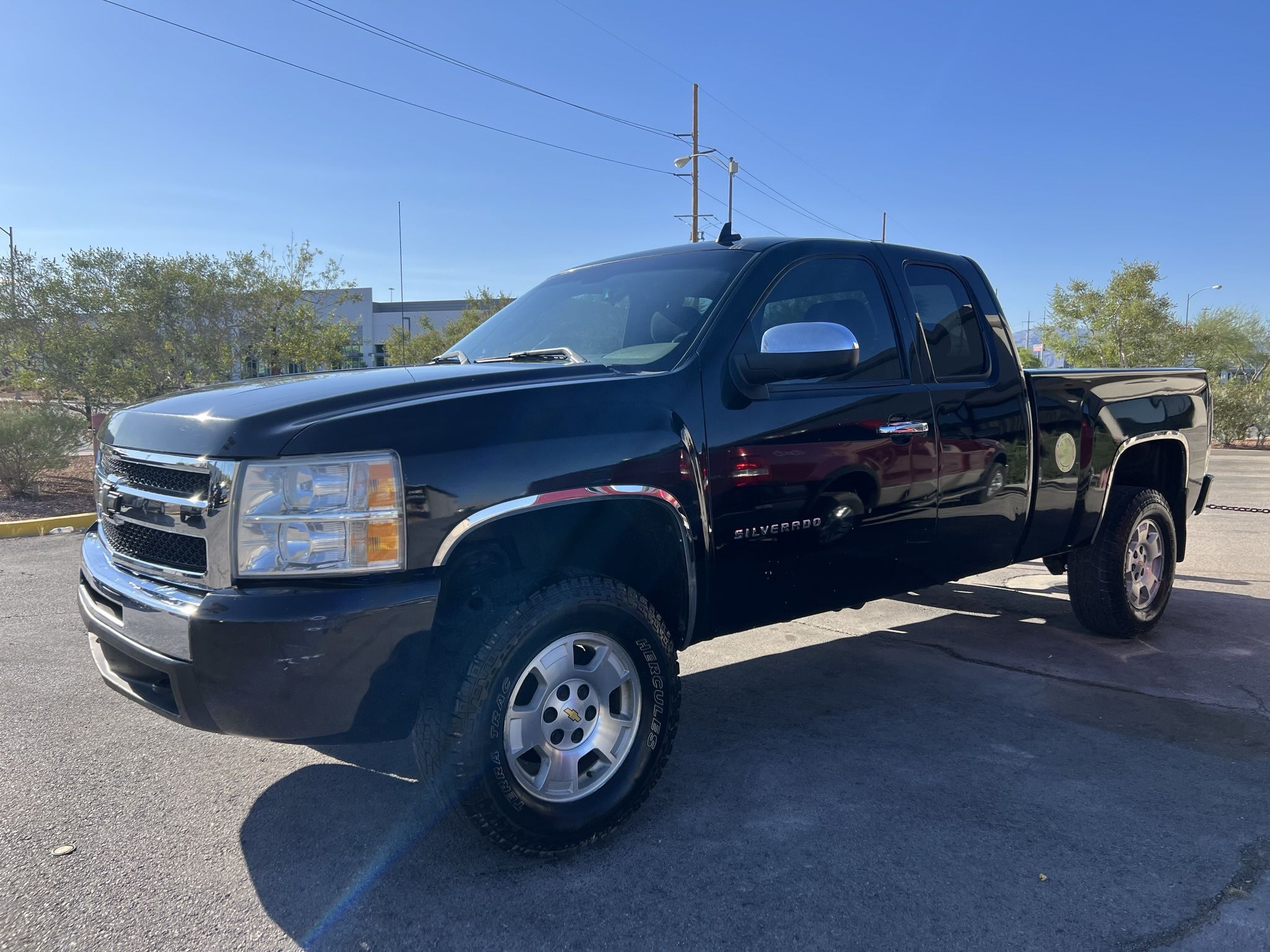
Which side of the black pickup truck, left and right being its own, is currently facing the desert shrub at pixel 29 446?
right

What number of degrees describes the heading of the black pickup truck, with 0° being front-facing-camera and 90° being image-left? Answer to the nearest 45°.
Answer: approximately 45°

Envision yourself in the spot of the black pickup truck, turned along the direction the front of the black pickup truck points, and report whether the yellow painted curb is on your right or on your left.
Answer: on your right

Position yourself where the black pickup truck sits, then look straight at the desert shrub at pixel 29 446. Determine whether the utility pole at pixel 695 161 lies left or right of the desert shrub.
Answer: right

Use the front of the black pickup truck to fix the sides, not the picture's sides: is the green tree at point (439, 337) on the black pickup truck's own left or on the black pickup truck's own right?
on the black pickup truck's own right

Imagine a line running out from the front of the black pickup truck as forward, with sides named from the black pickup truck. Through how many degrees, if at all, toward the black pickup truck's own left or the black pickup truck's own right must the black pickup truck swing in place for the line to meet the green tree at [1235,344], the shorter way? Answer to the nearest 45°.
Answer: approximately 180°

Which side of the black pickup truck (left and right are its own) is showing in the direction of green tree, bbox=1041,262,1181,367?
back
